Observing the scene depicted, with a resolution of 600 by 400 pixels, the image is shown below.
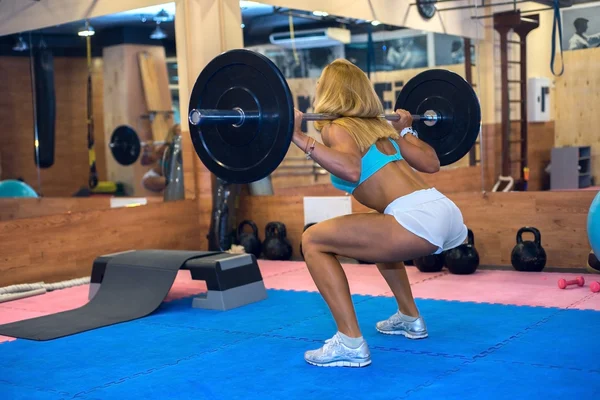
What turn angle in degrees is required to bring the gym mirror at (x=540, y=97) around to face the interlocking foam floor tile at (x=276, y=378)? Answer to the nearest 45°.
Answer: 0° — it already faces it

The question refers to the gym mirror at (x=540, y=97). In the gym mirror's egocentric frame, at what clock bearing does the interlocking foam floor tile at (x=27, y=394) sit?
The interlocking foam floor tile is roughly at 1 o'clock from the gym mirror.

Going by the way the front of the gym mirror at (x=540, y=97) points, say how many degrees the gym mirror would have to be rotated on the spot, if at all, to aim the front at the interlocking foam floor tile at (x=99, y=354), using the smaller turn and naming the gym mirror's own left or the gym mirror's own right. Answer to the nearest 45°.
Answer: approximately 45° to the gym mirror's own right

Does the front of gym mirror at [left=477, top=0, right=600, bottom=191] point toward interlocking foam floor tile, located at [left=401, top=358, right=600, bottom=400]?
yes

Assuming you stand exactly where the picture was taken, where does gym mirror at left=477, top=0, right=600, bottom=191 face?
facing the viewer

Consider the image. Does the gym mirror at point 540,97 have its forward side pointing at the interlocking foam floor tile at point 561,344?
yes

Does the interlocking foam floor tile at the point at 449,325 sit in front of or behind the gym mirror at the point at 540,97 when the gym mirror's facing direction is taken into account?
in front

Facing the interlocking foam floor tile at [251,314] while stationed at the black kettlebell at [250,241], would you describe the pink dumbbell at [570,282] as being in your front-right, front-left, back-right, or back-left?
front-left

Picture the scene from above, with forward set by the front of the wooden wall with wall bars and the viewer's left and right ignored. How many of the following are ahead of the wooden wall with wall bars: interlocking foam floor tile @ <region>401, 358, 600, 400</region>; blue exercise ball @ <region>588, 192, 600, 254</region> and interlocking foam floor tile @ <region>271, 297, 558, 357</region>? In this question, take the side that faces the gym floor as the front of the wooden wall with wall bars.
3

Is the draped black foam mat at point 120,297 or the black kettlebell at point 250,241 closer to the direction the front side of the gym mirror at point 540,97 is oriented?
the draped black foam mat
